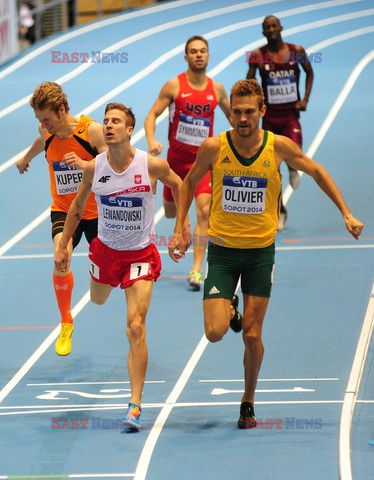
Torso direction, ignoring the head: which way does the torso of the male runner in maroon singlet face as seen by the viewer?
toward the camera

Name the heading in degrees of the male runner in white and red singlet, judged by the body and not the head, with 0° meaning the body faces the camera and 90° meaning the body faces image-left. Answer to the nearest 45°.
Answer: approximately 0°

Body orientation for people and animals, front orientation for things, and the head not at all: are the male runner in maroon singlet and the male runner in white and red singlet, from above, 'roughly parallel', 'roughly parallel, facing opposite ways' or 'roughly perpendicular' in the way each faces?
roughly parallel

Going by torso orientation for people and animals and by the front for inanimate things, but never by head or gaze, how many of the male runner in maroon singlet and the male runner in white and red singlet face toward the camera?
2

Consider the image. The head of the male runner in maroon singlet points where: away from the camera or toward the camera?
toward the camera

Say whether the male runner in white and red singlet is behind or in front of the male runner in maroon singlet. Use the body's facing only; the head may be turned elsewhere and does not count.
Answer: in front

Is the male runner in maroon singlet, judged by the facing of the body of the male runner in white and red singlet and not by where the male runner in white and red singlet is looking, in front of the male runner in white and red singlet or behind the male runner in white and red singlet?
behind
